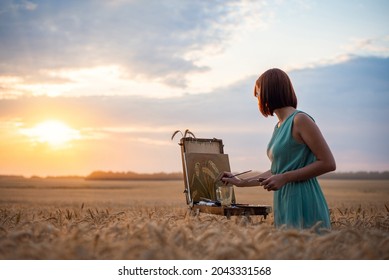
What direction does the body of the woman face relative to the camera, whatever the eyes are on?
to the viewer's left

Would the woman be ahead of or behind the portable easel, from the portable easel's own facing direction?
ahead

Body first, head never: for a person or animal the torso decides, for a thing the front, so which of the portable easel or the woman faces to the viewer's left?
the woman

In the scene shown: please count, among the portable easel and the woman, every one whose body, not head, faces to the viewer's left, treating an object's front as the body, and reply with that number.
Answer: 1

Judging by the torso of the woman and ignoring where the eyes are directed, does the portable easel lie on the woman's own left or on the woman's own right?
on the woman's own right
